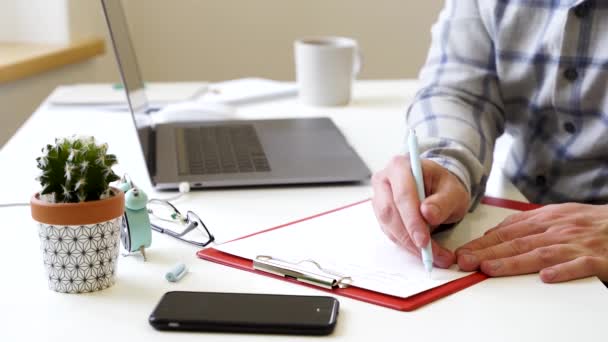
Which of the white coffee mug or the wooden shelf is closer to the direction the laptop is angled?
the white coffee mug

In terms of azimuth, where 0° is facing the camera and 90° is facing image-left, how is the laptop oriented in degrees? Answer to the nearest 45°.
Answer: approximately 270°

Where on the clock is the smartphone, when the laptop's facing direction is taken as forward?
The smartphone is roughly at 3 o'clock from the laptop.

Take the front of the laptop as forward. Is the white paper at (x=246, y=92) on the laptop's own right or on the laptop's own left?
on the laptop's own left

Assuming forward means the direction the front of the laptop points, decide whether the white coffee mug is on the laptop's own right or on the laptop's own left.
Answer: on the laptop's own left

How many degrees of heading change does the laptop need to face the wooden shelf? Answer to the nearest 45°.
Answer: approximately 135° to its left
